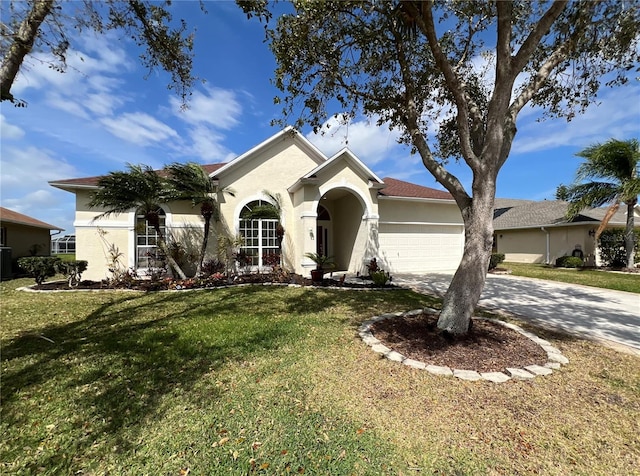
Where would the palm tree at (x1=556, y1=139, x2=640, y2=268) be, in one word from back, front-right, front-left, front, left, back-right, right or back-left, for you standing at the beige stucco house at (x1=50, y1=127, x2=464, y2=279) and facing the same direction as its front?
left

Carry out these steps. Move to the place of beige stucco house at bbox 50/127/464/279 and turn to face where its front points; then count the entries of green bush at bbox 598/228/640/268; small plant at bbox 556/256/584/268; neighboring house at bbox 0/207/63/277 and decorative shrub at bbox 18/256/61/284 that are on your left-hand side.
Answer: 2

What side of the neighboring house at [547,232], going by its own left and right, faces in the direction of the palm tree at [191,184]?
right

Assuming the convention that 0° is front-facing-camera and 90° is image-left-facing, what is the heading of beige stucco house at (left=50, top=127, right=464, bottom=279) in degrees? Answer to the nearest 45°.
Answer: approximately 0°

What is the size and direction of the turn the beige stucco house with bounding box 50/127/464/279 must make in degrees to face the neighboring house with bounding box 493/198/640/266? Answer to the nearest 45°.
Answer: approximately 90° to its left

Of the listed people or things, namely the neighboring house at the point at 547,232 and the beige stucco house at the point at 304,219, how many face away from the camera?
0

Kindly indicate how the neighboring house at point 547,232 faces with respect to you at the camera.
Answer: facing the viewer and to the right of the viewer

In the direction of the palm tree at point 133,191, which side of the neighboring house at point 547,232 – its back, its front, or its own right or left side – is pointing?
right

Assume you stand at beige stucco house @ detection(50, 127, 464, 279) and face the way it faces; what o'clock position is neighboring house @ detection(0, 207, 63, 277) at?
The neighboring house is roughly at 4 o'clock from the beige stucco house.

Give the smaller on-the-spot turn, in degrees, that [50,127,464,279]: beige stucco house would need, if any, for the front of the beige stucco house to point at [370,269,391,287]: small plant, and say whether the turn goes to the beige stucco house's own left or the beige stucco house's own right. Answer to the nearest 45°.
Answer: approximately 45° to the beige stucco house's own left

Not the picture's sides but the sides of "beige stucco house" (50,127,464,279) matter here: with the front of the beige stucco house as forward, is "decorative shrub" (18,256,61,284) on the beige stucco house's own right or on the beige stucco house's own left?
on the beige stucco house's own right

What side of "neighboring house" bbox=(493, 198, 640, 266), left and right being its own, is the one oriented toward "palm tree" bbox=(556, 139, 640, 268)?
front
